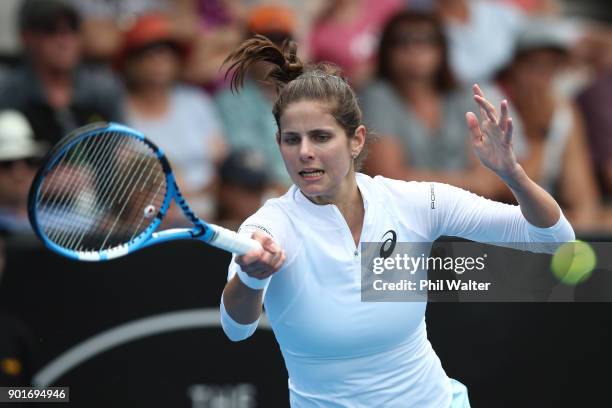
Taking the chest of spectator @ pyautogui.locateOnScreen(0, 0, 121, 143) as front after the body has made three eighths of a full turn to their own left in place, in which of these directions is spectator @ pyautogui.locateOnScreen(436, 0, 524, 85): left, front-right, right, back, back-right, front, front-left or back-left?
front-right

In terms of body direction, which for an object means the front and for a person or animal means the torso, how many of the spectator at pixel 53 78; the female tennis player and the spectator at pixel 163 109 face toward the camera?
3

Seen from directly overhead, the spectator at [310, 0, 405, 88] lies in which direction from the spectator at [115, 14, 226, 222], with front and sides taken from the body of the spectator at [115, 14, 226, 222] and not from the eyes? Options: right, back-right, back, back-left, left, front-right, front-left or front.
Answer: left

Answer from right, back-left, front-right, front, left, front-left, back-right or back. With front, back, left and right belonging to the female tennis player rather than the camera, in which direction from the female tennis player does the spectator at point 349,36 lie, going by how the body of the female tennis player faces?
back

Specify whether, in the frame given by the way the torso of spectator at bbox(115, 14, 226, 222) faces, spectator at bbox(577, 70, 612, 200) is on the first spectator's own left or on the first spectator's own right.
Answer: on the first spectator's own left

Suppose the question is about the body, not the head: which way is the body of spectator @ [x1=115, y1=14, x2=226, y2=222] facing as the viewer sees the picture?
toward the camera

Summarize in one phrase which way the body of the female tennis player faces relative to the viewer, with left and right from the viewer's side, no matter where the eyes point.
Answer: facing the viewer

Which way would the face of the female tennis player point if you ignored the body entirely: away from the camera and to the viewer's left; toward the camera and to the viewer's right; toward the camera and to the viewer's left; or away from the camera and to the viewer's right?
toward the camera and to the viewer's left

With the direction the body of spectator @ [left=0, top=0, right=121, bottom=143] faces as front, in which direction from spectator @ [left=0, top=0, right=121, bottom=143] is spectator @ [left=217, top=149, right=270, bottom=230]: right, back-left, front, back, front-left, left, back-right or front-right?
left

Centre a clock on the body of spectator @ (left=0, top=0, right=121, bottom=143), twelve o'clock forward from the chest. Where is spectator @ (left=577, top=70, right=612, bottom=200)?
spectator @ (left=577, top=70, right=612, bottom=200) is roughly at 9 o'clock from spectator @ (left=0, top=0, right=121, bottom=143).

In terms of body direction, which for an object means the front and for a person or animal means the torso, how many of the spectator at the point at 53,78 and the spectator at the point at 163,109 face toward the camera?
2

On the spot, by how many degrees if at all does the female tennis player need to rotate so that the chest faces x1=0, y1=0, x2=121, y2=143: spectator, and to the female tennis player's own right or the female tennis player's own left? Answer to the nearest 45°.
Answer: approximately 135° to the female tennis player's own right

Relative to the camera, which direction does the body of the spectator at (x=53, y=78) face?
toward the camera
